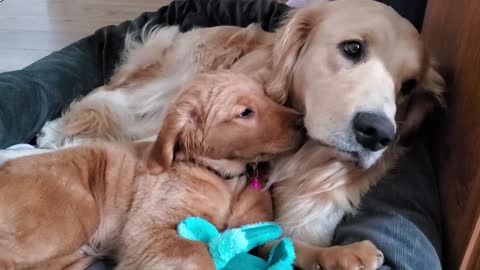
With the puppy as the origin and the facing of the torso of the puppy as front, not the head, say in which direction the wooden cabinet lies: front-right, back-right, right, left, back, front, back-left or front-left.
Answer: front

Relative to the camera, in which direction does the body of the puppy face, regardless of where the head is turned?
to the viewer's right
